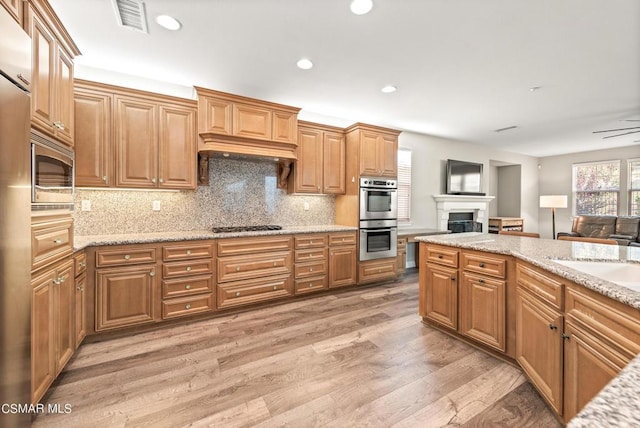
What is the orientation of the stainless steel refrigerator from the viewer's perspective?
to the viewer's right

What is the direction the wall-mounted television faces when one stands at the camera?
facing the viewer and to the right of the viewer

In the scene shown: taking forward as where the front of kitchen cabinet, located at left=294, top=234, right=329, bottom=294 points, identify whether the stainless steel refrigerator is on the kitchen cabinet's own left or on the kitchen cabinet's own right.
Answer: on the kitchen cabinet's own right

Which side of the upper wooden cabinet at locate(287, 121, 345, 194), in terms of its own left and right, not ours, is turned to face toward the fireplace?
left

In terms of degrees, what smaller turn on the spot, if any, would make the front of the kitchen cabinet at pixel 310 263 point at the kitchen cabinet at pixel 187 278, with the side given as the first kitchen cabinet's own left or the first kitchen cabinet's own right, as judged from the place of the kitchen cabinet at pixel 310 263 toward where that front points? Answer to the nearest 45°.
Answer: approximately 90° to the first kitchen cabinet's own right

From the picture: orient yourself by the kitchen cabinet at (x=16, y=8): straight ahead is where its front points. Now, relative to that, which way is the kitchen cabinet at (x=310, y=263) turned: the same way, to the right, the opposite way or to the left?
to the right

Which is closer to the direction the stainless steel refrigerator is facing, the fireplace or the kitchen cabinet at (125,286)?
the fireplace

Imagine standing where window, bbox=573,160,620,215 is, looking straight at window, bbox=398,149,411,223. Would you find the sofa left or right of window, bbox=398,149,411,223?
left

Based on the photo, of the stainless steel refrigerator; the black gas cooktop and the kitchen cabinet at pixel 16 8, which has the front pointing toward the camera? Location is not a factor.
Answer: the black gas cooktop

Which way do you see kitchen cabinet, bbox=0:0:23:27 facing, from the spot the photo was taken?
facing to the right of the viewer

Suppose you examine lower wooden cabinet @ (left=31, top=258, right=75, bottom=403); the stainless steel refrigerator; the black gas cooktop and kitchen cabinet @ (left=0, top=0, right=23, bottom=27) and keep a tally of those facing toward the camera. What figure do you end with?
1
